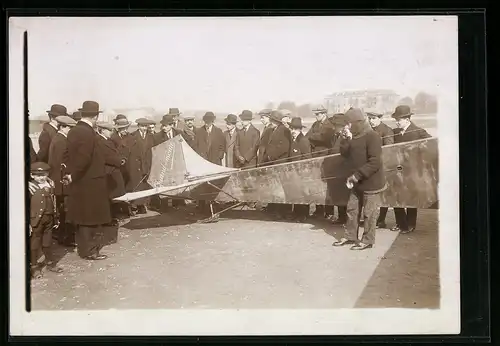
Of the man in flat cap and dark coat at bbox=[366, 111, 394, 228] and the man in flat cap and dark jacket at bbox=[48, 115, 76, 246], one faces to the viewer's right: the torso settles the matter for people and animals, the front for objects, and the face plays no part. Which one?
the man in flat cap and dark jacket at bbox=[48, 115, 76, 246]

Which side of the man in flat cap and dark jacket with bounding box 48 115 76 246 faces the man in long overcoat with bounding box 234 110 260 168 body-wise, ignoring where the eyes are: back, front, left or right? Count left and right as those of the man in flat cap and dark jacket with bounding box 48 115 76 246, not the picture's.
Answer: front

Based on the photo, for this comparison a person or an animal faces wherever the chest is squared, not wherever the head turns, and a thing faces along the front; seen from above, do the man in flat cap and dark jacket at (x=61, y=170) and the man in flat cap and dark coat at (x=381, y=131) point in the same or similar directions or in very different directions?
very different directions

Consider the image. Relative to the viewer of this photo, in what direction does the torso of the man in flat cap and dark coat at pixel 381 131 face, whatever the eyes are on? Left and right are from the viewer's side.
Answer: facing the viewer and to the left of the viewer

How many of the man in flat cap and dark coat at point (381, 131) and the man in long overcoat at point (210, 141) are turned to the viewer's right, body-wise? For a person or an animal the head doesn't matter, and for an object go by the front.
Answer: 0

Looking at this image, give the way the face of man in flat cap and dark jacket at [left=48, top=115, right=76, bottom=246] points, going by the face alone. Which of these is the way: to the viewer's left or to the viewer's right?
to the viewer's right

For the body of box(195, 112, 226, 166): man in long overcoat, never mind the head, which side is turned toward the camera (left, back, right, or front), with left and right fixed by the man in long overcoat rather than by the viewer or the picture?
front

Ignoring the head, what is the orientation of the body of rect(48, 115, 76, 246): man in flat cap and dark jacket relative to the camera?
to the viewer's right
